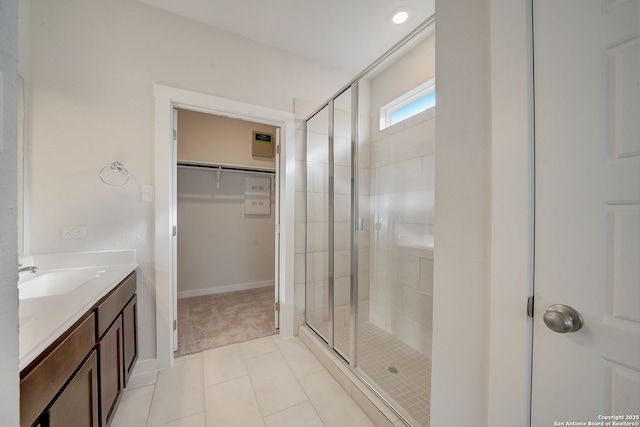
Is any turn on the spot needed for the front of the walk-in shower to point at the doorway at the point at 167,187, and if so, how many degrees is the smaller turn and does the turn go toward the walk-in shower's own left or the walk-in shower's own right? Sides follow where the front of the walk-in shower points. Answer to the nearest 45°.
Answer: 0° — it already faces it

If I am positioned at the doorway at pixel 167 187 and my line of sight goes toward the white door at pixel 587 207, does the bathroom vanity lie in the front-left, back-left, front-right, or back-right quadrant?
front-right

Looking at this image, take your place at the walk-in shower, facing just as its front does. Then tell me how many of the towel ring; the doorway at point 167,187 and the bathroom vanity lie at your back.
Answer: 0

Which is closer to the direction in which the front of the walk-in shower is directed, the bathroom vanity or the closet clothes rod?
the bathroom vanity

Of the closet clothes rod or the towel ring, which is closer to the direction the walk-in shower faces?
the towel ring

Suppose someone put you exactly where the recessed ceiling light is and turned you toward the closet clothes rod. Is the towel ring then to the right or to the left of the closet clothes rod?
left

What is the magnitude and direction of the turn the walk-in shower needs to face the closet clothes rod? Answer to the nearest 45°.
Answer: approximately 45° to its right

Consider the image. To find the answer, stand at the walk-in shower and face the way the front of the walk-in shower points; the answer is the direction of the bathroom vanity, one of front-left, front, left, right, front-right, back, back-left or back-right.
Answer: front

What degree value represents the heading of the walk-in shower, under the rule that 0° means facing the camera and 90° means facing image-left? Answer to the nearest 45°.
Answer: approximately 45°

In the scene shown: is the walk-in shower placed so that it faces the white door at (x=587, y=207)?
no

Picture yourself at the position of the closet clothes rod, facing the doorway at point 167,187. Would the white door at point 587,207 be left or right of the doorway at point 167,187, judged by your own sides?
left

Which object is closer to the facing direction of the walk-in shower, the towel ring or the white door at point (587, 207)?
the towel ring
